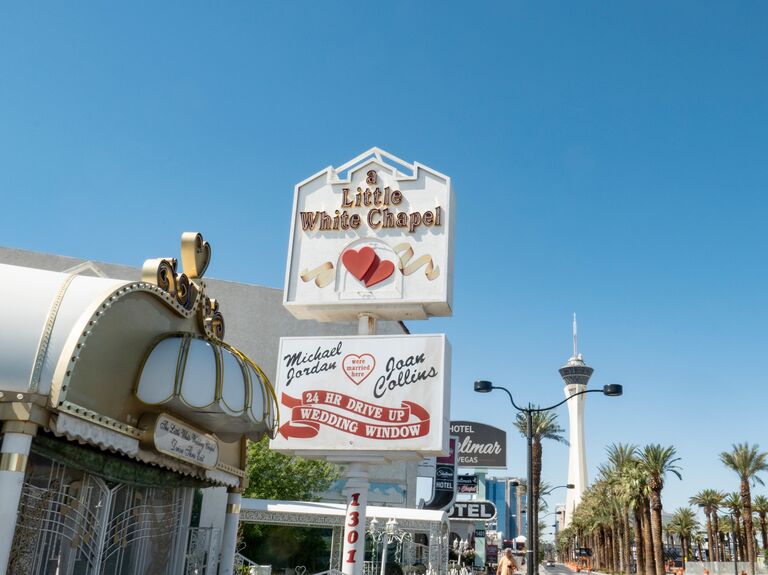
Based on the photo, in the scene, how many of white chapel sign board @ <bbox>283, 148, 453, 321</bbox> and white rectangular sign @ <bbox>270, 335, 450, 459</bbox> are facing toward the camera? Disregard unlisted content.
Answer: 2

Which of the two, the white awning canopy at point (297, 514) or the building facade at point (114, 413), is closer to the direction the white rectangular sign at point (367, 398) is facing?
the building facade

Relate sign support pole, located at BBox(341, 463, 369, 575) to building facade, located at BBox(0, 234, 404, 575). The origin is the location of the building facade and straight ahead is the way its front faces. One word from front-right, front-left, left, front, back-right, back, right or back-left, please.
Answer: left

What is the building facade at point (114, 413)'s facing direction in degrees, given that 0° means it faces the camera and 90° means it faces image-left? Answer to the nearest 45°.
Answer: approximately 315°

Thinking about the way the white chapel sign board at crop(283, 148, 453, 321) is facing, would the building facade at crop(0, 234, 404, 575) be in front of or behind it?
in front

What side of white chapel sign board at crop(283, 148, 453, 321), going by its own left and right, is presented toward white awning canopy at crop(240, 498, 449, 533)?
back

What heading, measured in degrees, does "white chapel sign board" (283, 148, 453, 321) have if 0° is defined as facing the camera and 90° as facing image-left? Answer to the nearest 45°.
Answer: approximately 0°

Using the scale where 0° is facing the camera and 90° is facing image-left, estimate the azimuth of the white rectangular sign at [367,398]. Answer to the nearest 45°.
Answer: approximately 0°

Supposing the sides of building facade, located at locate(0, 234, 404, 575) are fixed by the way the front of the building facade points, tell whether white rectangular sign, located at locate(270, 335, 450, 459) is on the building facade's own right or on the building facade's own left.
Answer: on the building facade's own left

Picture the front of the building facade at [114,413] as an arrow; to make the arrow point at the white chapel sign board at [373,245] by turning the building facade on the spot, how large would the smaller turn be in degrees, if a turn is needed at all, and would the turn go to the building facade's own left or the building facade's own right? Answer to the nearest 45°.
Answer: approximately 90° to the building facade's own left
